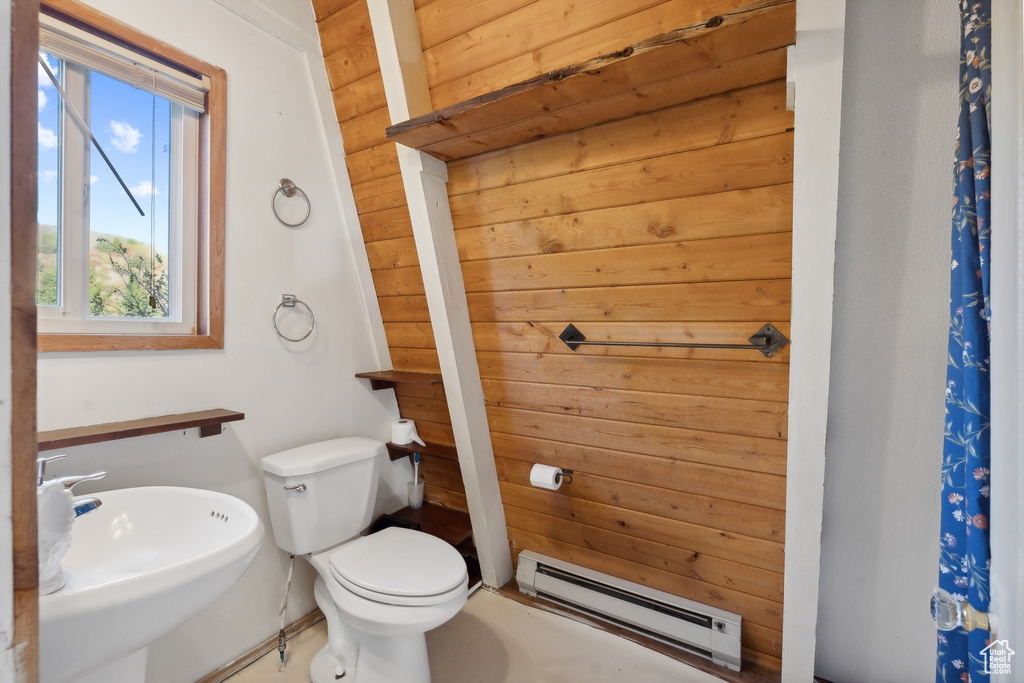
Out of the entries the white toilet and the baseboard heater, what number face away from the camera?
0

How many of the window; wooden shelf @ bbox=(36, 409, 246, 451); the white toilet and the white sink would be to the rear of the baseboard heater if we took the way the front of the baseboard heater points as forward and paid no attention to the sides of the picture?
0

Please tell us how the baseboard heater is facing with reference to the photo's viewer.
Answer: facing the viewer and to the left of the viewer

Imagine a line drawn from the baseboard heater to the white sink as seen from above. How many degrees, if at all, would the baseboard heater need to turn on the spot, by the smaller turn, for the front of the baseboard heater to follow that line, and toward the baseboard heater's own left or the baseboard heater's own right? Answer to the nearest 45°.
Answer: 0° — it already faces it

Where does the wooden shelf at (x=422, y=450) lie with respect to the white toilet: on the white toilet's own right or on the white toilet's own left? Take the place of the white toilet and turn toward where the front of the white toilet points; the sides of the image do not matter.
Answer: on the white toilet's own left

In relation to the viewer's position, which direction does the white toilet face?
facing the viewer and to the right of the viewer

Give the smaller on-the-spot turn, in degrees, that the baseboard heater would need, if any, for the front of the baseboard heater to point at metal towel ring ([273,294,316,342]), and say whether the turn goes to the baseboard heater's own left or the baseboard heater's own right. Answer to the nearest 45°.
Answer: approximately 45° to the baseboard heater's own right

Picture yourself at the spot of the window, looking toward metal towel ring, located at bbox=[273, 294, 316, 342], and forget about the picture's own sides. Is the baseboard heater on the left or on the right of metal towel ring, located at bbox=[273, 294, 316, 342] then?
right

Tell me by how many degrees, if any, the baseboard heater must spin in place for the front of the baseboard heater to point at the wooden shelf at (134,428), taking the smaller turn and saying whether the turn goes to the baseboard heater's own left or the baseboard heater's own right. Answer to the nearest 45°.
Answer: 0° — it already faces it

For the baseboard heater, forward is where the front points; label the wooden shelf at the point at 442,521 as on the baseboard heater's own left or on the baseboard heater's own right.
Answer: on the baseboard heater's own right

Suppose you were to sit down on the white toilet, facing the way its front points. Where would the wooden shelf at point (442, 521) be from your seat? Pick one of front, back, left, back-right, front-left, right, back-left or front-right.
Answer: left
